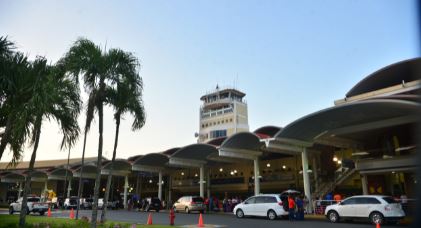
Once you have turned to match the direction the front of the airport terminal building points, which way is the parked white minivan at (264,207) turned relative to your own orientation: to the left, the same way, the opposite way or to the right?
to the right

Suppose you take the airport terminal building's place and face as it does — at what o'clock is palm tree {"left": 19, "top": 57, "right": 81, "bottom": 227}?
The palm tree is roughly at 12 o'clock from the airport terminal building.

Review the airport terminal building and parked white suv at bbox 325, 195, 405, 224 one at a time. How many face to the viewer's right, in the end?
0

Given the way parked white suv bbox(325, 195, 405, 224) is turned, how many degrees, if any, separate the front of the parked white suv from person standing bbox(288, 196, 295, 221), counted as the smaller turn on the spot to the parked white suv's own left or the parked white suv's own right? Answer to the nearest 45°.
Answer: approximately 45° to the parked white suv's own left

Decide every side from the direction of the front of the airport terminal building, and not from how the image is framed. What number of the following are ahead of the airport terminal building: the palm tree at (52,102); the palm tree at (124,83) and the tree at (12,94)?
3

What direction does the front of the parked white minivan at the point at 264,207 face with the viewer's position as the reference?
facing away from the viewer and to the left of the viewer

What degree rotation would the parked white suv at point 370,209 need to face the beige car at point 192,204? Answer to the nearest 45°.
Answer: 0° — it already faces it

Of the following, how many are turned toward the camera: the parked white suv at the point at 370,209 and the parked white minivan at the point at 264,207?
0

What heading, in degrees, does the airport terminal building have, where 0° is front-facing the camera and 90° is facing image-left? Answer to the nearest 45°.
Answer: approximately 45°

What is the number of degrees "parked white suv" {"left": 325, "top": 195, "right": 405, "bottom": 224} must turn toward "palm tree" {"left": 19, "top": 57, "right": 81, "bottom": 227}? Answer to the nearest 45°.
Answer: approximately 90° to its left

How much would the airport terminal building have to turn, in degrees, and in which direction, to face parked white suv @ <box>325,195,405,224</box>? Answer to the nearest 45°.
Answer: approximately 45° to its left

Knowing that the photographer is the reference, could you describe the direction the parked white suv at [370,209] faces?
facing away from the viewer and to the left of the viewer

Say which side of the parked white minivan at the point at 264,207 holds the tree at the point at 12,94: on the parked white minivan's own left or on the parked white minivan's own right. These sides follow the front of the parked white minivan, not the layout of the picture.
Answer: on the parked white minivan's own left

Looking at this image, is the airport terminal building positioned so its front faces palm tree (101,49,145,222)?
yes
